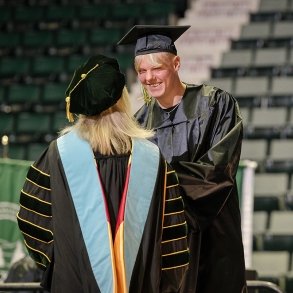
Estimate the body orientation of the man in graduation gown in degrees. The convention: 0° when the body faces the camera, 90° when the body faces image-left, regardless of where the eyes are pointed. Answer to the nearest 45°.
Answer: approximately 45°

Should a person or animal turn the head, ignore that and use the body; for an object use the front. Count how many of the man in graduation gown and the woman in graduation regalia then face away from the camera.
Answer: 1

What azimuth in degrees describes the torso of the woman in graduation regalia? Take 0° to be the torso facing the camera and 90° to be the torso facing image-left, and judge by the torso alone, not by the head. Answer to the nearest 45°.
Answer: approximately 180°

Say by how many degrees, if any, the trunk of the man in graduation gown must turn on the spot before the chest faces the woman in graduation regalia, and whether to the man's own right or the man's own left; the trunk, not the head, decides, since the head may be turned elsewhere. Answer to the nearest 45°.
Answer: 0° — they already face them

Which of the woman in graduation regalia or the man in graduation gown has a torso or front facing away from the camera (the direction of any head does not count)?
the woman in graduation regalia

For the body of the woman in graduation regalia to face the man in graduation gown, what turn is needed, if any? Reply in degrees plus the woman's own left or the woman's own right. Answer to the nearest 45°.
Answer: approximately 45° to the woman's own right
